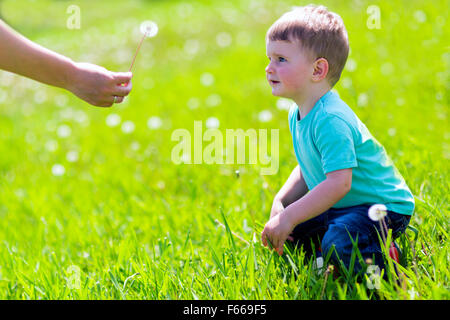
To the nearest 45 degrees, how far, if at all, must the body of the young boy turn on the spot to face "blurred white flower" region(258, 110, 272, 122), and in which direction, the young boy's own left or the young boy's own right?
approximately 90° to the young boy's own right

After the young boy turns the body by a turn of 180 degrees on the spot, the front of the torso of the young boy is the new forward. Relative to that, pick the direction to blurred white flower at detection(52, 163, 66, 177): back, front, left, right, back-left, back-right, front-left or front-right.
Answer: back-left

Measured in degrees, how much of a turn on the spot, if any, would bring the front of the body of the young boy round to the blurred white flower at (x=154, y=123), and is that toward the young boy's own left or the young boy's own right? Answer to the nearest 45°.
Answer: approximately 45° to the young boy's own right

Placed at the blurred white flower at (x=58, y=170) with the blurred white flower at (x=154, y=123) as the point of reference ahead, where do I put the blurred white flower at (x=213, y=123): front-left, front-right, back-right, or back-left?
front-right

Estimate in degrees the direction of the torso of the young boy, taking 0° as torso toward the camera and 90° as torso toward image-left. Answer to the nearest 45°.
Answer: approximately 90°

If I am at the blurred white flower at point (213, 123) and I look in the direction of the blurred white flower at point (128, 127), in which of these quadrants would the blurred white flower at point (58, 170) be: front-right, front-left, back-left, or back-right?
front-left

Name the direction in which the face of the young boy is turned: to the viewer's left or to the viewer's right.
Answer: to the viewer's left

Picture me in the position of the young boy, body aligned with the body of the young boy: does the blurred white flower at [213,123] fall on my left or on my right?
on my right

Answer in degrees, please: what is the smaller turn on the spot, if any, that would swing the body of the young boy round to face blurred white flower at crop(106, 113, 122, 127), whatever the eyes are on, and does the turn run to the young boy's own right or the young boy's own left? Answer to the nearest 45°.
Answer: approximately 45° to the young boy's own right
